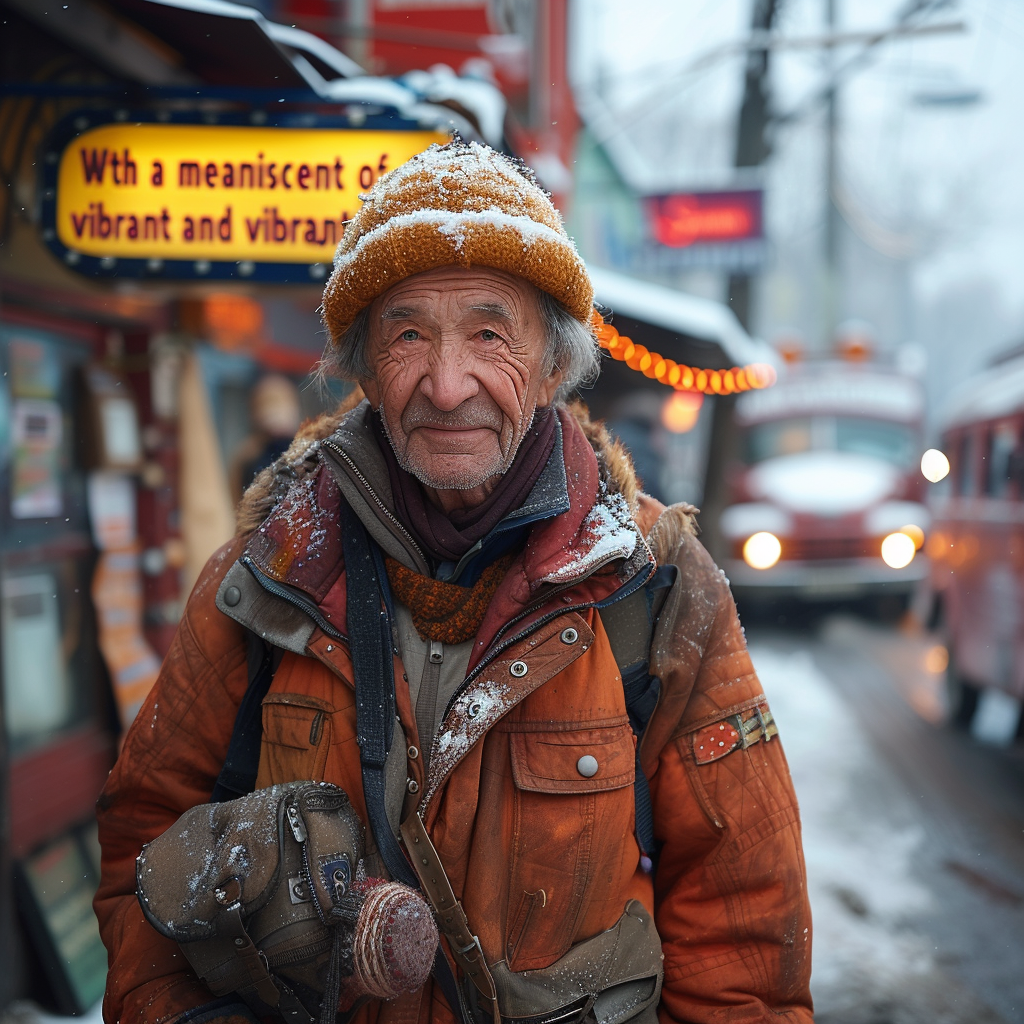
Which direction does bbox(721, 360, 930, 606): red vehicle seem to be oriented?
toward the camera

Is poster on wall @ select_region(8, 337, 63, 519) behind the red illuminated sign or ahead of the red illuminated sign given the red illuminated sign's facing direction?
ahead

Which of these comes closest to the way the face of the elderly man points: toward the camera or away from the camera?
toward the camera

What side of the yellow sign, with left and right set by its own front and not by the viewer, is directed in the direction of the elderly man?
front

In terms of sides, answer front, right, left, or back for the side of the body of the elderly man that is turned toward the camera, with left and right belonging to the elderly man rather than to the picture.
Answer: front

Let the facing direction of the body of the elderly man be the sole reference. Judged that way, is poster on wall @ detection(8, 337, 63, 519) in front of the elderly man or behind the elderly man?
behind

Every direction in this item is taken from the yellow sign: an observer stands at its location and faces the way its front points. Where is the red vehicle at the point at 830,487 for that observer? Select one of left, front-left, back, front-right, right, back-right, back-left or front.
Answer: back-left

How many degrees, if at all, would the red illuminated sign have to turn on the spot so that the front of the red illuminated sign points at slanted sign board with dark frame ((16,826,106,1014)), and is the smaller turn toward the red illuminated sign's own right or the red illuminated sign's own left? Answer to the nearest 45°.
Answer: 0° — it already faces it

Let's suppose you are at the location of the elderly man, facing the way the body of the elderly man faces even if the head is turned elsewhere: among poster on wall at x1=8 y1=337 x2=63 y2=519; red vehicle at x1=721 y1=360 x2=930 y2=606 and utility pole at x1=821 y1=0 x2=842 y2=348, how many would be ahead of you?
0

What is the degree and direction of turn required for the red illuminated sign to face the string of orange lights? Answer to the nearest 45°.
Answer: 0° — it already faces it

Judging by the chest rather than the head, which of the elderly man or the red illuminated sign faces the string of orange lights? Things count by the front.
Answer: the red illuminated sign

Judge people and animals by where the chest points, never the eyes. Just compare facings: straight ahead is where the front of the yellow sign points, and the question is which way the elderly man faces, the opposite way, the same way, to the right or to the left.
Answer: the same way

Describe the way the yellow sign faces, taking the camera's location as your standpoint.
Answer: facing the viewer

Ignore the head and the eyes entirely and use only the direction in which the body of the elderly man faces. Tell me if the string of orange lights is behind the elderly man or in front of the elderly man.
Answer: behind
